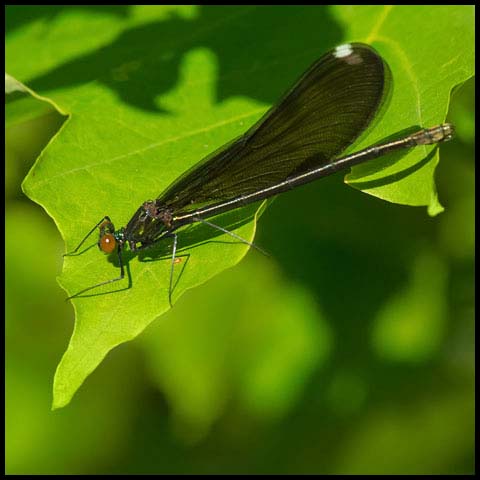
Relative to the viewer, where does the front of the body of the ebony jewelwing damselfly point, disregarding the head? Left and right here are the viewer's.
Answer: facing to the left of the viewer
